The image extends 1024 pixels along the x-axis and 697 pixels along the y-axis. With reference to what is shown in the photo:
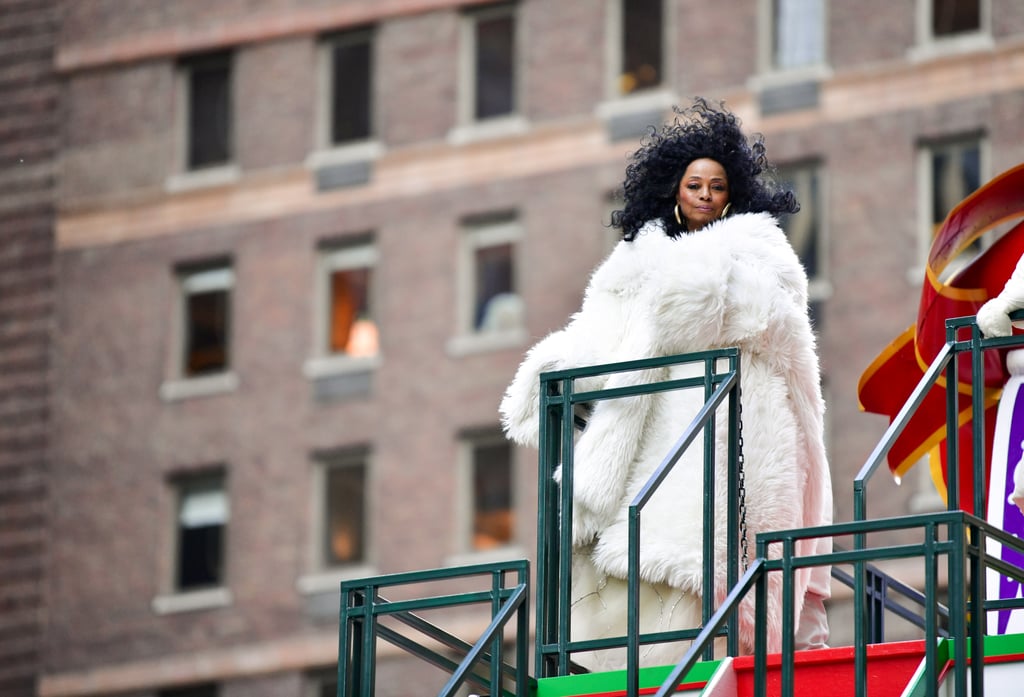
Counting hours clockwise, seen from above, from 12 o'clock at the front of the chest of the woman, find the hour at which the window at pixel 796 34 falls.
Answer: The window is roughly at 6 o'clock from the woman.

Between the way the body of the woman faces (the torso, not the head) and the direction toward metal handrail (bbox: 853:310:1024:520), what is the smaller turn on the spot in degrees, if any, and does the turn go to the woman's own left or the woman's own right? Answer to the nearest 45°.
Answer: approximately 45° to the woman's own left

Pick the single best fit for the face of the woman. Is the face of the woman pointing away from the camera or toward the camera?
toward the camera

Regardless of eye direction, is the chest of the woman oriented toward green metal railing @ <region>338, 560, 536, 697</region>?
no

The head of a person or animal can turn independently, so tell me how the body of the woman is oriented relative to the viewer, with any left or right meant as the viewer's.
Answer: facing the viewer

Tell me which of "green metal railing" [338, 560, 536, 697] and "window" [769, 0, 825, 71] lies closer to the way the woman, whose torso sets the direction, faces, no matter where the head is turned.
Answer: the green metal railing

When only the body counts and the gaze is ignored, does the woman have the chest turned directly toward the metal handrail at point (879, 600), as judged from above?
no
